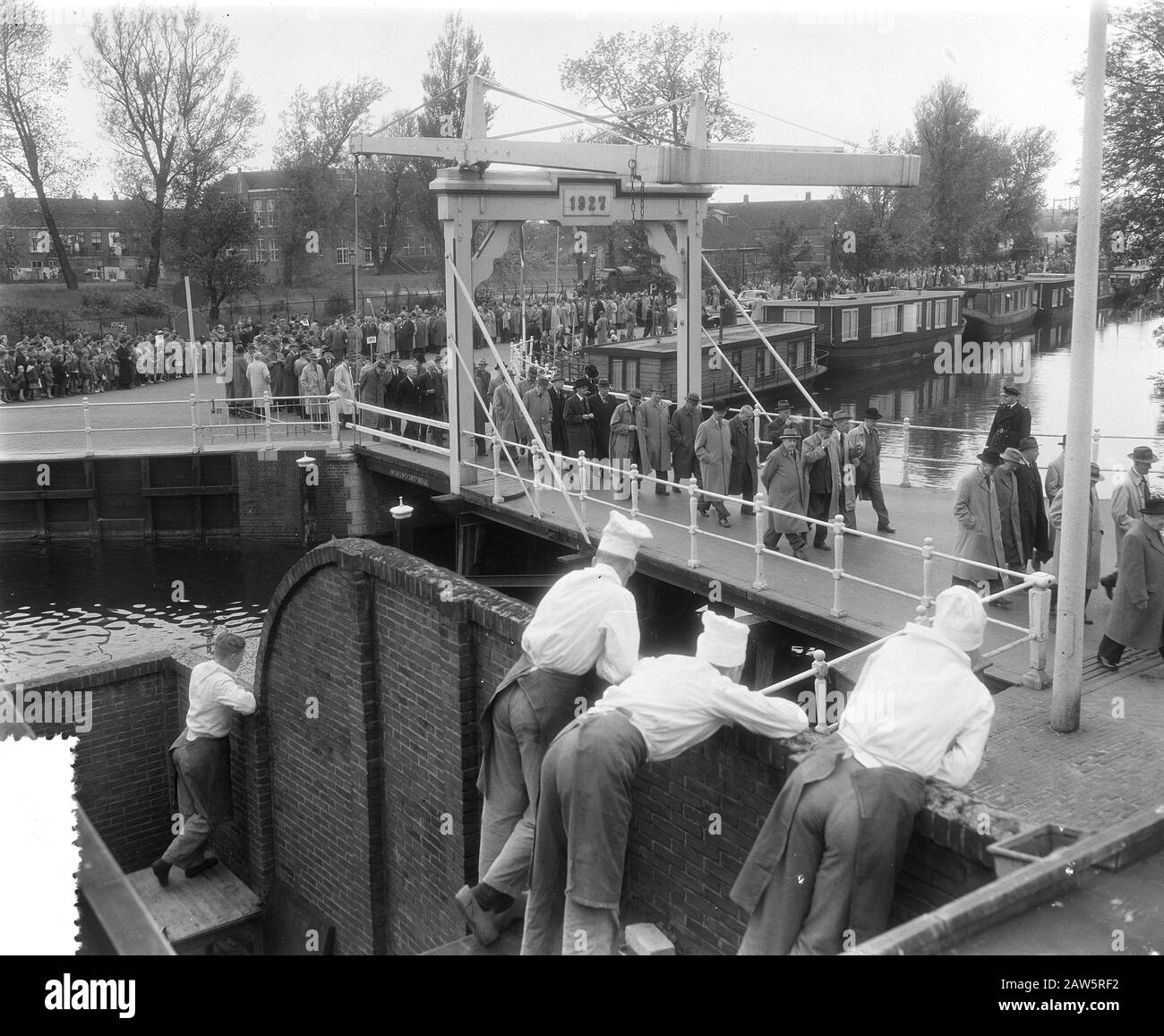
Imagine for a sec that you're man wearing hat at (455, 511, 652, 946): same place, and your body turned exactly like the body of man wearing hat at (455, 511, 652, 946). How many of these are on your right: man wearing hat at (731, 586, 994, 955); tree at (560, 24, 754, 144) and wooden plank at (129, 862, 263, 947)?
1

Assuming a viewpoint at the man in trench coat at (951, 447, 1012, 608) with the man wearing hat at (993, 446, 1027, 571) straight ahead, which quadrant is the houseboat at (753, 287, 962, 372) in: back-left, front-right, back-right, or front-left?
front-left

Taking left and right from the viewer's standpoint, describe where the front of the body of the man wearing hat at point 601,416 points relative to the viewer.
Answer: facing the viewer and to the right of the viewer

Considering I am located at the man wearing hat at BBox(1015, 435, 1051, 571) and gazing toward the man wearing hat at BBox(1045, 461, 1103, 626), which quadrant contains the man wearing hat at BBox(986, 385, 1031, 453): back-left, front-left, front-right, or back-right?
back-left

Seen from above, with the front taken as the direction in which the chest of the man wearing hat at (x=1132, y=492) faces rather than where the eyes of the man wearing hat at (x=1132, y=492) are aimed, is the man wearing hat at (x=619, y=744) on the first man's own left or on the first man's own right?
on the first man's own right

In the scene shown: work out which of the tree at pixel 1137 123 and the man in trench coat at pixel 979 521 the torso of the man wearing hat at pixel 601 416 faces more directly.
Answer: the man in trench coat

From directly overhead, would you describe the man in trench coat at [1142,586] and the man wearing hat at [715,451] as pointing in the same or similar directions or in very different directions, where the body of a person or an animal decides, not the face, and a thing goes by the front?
same or similar directions

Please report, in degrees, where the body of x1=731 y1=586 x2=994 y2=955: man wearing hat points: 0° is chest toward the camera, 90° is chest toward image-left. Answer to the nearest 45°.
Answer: approximately 225°

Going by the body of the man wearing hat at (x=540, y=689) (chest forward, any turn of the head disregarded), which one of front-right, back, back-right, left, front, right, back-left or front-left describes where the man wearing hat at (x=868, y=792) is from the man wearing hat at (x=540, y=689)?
right

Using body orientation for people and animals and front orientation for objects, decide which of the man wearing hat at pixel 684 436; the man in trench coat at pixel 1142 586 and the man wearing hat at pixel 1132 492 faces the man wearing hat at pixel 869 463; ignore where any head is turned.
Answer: the man wearing hat at pixel 684 436

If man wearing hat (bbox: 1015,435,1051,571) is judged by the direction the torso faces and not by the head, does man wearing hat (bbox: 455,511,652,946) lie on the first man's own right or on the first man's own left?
on the first man's own right

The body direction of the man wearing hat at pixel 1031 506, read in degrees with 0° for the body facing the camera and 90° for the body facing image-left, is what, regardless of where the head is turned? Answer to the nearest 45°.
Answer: approximately 315°

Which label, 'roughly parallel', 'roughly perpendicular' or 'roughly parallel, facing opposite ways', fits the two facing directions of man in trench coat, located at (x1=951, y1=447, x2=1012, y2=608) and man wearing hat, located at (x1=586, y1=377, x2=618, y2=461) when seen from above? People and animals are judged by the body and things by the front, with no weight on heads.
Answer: roughly parallel

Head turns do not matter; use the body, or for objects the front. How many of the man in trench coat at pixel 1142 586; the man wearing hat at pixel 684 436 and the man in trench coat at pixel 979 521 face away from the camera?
0

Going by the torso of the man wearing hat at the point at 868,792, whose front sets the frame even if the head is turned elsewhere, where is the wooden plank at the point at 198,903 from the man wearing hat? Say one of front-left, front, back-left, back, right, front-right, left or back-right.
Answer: left

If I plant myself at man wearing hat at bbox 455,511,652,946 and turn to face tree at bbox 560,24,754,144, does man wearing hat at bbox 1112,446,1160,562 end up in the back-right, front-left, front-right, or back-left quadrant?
front-right
